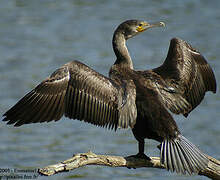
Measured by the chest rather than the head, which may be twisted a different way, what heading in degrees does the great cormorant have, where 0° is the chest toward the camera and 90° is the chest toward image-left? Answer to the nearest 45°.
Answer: approximately 135°
